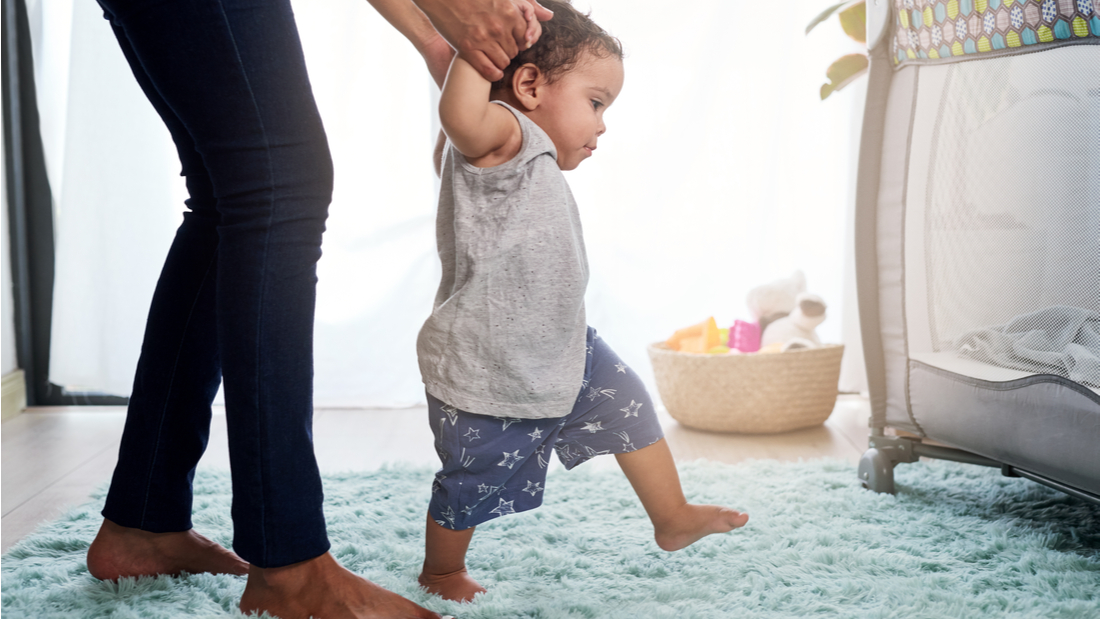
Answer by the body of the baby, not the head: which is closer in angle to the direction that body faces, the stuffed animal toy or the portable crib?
the portable crib

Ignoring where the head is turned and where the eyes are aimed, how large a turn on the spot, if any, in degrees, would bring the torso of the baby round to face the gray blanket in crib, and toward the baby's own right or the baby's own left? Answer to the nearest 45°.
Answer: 0° — they already face it

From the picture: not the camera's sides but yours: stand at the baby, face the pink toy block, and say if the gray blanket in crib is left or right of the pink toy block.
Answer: right

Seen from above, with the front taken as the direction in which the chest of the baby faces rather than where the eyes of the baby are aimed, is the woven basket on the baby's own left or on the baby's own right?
on the baby's own left

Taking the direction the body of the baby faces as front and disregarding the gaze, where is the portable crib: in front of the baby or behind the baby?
in front

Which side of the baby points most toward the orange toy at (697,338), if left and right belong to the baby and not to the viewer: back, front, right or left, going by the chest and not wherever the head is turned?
left

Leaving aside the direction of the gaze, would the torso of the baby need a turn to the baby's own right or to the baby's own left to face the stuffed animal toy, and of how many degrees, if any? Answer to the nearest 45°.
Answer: approximately 45° to the baby's own left

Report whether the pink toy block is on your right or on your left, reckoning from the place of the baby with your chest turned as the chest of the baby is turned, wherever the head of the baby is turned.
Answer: on your left

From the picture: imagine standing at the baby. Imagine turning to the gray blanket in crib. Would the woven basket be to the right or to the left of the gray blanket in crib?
left

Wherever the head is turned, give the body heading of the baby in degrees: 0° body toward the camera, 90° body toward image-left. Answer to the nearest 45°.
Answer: approximately 270°

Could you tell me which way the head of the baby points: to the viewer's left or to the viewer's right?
to the viewer's right

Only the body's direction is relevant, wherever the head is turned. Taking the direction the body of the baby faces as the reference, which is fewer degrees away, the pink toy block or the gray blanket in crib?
the gray blanket in crib
